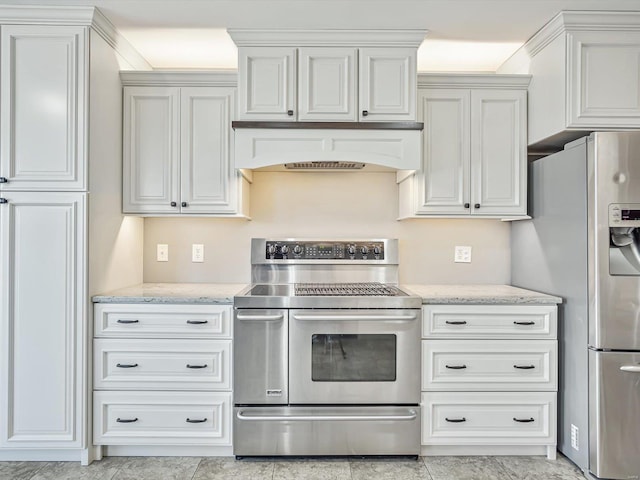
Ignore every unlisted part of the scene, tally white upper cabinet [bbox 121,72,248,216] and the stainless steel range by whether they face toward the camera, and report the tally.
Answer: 2

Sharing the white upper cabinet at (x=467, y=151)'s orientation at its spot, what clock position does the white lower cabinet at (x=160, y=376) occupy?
The white lower cabinet is roughly at 2 o'clock from the white upper cabinet.

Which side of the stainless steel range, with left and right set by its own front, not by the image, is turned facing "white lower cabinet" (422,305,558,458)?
left

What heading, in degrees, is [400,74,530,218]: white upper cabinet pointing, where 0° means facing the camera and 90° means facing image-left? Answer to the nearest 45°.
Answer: approximately 0°
